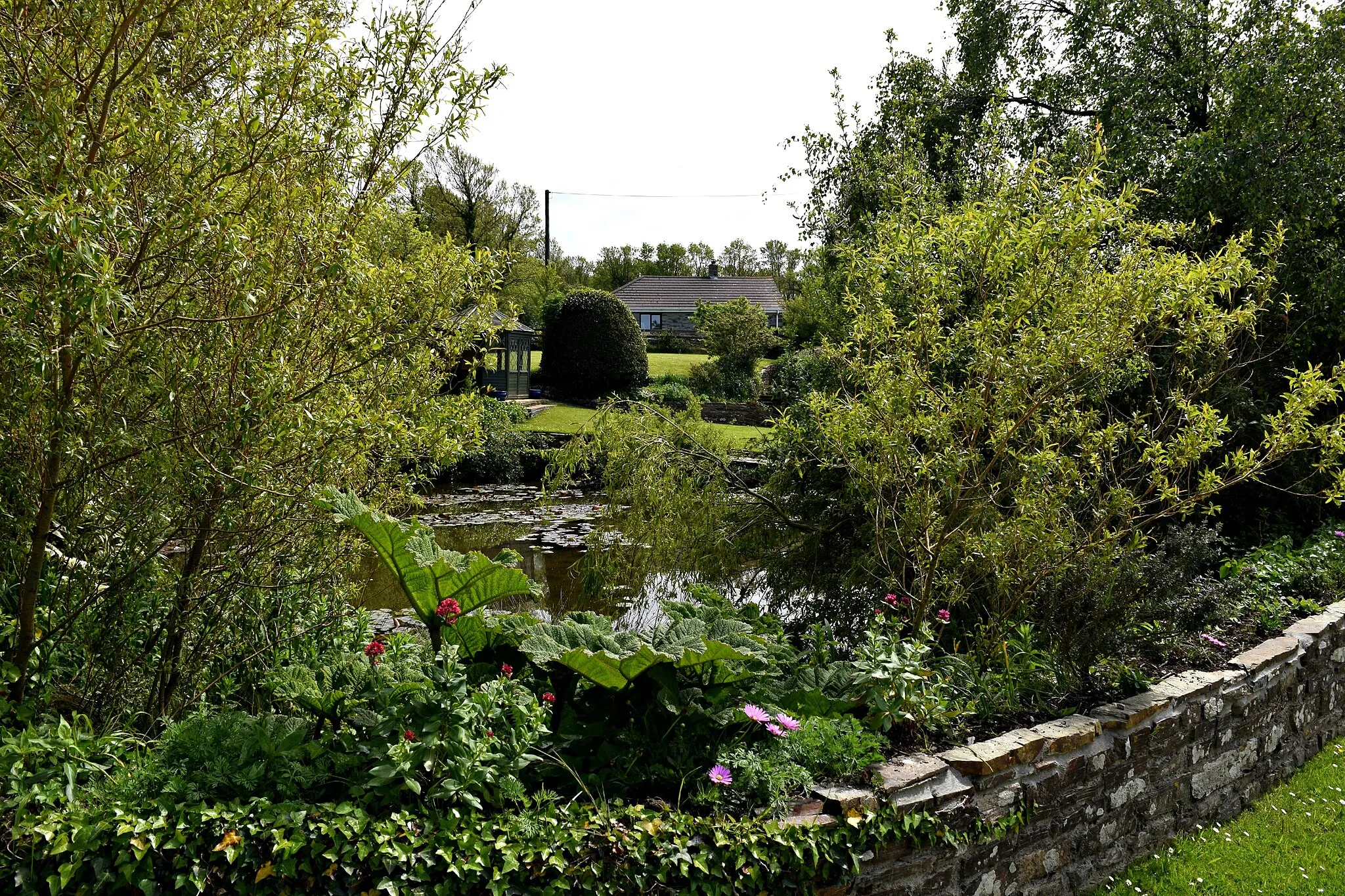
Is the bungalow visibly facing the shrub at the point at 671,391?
yes

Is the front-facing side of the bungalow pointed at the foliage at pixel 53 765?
yes

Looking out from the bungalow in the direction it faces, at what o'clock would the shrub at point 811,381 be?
The shrub is roughly at 12 o'clock from the bungalow.

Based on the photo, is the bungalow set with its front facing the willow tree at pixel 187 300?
yes

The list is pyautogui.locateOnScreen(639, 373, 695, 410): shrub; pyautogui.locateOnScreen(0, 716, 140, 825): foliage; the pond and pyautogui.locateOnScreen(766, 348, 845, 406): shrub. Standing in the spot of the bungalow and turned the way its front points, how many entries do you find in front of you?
4

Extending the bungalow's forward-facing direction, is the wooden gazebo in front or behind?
in front

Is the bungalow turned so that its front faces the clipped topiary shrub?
yes

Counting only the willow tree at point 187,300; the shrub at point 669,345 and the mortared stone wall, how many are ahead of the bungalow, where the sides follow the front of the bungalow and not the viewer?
3

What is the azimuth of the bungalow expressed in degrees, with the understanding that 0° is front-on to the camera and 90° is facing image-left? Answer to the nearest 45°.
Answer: approximately 0°
